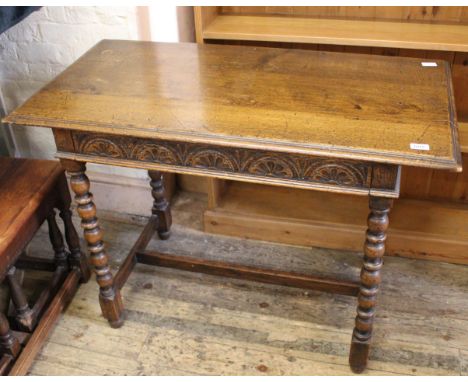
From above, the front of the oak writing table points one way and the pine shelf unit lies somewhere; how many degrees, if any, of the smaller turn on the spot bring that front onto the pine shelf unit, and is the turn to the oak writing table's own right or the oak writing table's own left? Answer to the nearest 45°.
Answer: approximately 135° to the oak writing table's own left

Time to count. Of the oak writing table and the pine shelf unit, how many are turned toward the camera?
2

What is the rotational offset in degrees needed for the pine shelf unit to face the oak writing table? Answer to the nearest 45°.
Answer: approximately 45° to its right

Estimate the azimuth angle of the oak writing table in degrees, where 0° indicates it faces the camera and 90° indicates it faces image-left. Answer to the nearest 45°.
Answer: approximately 0°
